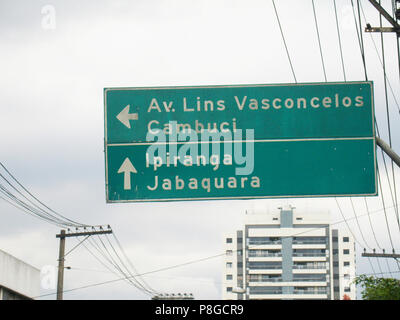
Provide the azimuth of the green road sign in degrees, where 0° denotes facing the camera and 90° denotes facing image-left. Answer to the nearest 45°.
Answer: approximately 0°

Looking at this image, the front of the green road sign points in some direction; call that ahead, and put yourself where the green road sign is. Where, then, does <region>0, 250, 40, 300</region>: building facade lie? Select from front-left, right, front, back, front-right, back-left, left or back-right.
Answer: back-right

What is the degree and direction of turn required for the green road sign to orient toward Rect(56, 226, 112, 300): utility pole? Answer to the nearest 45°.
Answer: approximately 180°
